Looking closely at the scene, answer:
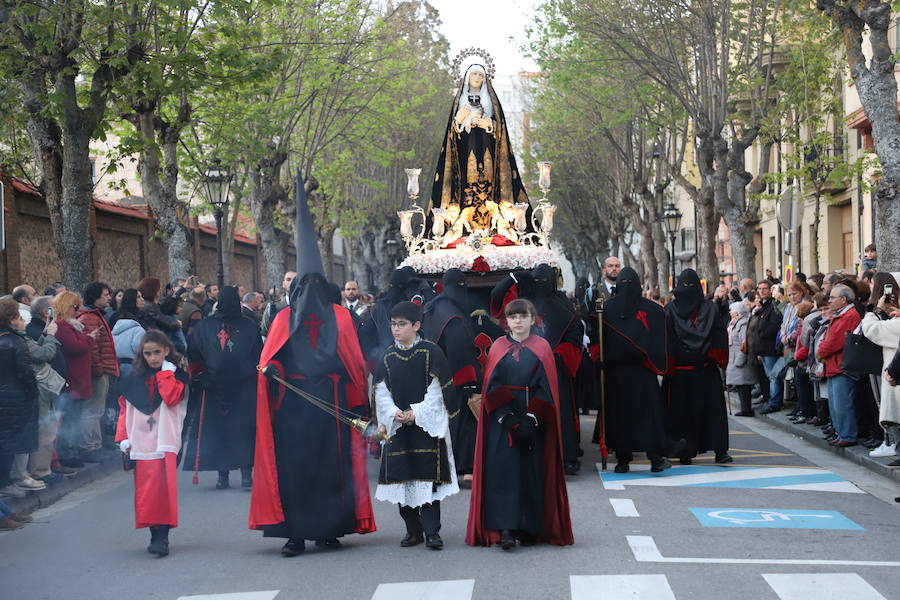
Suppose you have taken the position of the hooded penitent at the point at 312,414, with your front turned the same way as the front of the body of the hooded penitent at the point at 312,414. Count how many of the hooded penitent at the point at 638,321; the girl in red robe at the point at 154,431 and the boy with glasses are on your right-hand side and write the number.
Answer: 1

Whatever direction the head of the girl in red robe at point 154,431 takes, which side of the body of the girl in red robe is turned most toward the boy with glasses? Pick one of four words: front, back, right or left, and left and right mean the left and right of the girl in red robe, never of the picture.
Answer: left

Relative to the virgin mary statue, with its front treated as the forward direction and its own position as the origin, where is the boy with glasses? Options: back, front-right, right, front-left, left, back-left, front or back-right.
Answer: front

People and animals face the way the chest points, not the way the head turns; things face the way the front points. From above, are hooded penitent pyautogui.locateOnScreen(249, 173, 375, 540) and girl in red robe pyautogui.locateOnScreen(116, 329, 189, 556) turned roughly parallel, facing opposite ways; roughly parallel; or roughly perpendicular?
roughly parallel

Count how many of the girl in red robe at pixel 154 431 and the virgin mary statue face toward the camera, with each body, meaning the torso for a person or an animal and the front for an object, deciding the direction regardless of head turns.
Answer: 2

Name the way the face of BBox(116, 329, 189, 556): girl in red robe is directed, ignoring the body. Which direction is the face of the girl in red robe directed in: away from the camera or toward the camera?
toward the camera

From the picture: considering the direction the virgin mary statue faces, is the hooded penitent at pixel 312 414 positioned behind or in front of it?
in front

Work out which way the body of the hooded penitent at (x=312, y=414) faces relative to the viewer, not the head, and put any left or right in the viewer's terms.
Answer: facing the viewer

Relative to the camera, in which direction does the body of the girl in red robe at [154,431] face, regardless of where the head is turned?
toward the camera

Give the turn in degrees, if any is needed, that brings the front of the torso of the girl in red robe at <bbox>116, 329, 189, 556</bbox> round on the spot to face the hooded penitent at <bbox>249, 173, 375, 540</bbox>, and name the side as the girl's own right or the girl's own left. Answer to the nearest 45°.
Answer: approximately 90° to the girl's own left

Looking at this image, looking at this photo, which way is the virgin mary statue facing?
toward the camera

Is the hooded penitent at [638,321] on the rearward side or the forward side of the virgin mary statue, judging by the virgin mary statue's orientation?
on the forward side

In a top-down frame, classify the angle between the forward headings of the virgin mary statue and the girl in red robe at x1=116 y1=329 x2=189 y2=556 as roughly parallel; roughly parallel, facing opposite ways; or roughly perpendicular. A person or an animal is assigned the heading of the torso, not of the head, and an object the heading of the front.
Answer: roughly parallel

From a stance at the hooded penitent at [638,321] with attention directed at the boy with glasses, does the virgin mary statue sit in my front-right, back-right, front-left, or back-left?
back-right
